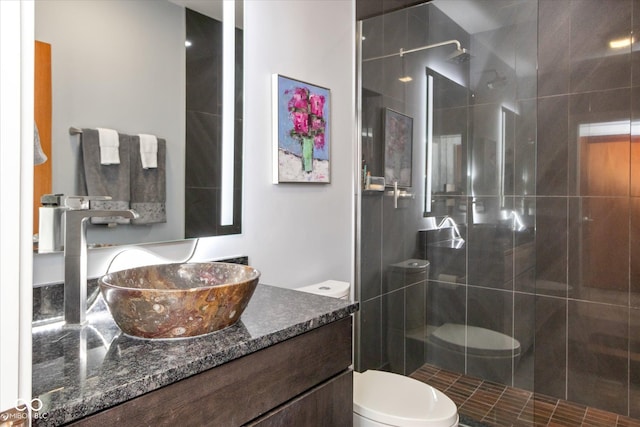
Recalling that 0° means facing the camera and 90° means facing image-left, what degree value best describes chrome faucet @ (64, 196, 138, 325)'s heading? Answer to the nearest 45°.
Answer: approximately 270°

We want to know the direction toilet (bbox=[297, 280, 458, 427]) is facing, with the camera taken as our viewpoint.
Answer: facing the viewer and to the right of the viewer

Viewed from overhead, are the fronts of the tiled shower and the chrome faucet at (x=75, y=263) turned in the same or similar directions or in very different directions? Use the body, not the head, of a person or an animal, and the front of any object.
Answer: very different directions

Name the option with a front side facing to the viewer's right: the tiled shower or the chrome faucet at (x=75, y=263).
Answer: the chrome faucet

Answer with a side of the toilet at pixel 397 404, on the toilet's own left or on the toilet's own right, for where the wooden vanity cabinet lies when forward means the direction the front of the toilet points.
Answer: on the toilet's own right

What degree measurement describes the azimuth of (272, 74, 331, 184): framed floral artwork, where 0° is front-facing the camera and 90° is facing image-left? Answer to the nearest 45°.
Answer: approximately 315°

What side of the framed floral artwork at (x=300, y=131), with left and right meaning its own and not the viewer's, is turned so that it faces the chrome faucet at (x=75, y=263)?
right

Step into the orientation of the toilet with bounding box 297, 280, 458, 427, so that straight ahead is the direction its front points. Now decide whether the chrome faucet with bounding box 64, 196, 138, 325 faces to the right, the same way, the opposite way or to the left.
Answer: to the left

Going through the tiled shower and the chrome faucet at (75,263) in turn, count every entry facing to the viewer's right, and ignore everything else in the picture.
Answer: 1
